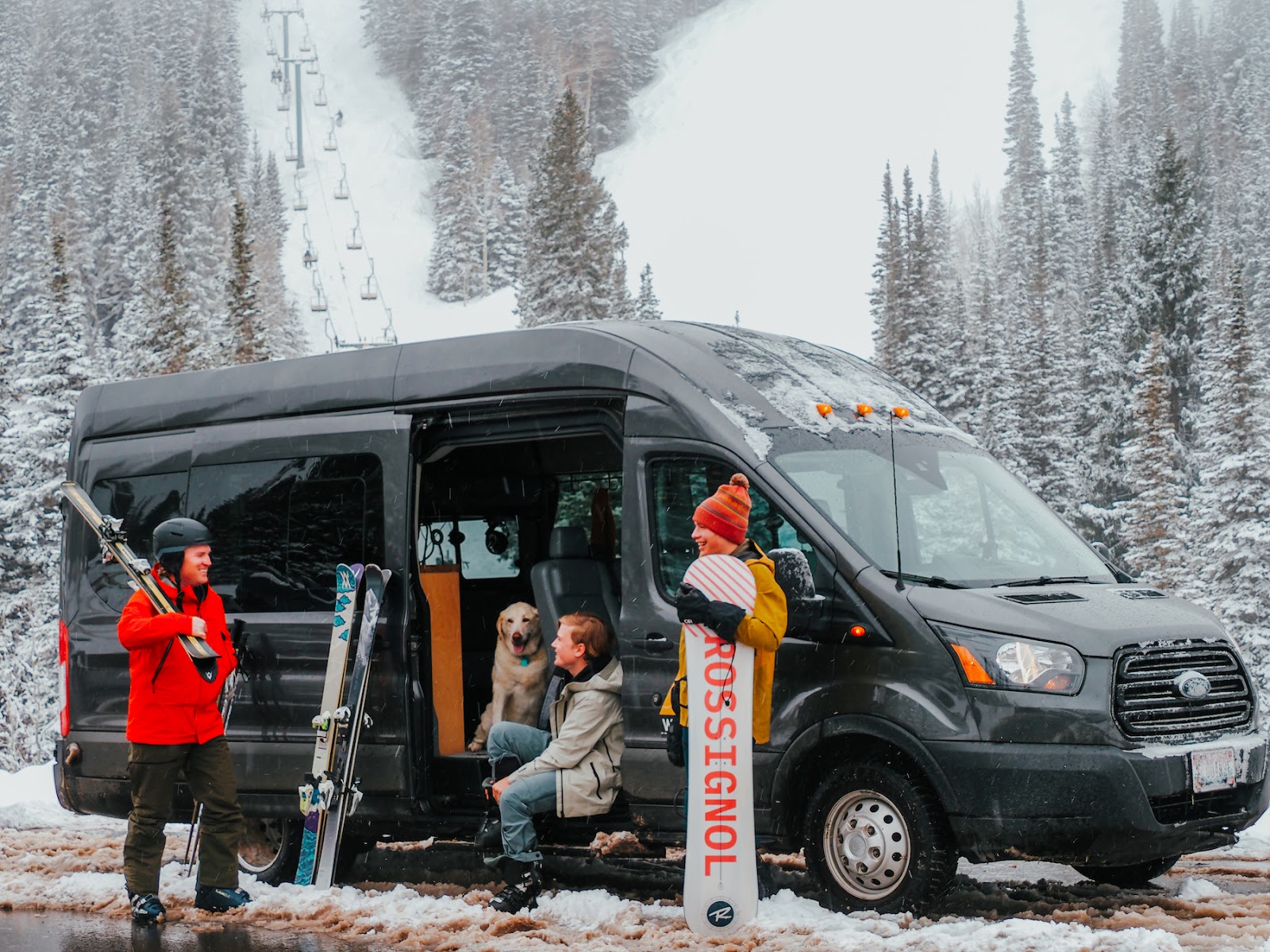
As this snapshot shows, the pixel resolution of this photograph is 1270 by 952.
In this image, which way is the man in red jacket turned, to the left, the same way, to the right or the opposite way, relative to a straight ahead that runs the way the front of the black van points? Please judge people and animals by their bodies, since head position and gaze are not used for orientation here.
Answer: the same way

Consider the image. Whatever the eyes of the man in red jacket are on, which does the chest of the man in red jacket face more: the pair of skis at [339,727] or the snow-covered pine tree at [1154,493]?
the pair of skis

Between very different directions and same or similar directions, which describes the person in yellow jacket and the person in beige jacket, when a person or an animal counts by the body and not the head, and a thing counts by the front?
same or similar directions

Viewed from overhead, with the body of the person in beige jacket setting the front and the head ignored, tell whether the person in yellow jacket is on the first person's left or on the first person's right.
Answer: on the first person's left

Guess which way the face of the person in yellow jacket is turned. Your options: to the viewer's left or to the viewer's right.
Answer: to the viewer's left

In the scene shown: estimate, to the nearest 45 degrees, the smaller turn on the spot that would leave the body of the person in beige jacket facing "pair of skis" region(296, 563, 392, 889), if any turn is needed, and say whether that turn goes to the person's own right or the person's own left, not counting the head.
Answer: approximately 45° to the person's own right

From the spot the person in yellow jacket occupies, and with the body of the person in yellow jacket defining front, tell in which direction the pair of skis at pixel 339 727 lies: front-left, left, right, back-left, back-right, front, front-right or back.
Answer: front-right

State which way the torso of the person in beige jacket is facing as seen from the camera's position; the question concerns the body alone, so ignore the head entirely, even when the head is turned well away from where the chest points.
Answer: to the viewer's left

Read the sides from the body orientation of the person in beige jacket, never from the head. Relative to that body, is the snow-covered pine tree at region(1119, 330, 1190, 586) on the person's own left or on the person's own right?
on the person's own right

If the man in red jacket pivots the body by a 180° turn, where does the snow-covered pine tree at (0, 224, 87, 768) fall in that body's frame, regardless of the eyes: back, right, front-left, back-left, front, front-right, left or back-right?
front-right

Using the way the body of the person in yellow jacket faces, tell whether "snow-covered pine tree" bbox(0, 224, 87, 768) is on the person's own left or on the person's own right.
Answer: on the person's own right

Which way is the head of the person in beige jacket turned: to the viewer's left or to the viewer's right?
to the viewer's left

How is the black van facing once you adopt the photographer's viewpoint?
facing the viewer and to the right of the viewer

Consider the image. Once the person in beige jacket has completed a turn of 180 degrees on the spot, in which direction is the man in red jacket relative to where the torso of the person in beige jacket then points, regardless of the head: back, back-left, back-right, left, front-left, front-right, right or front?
back
